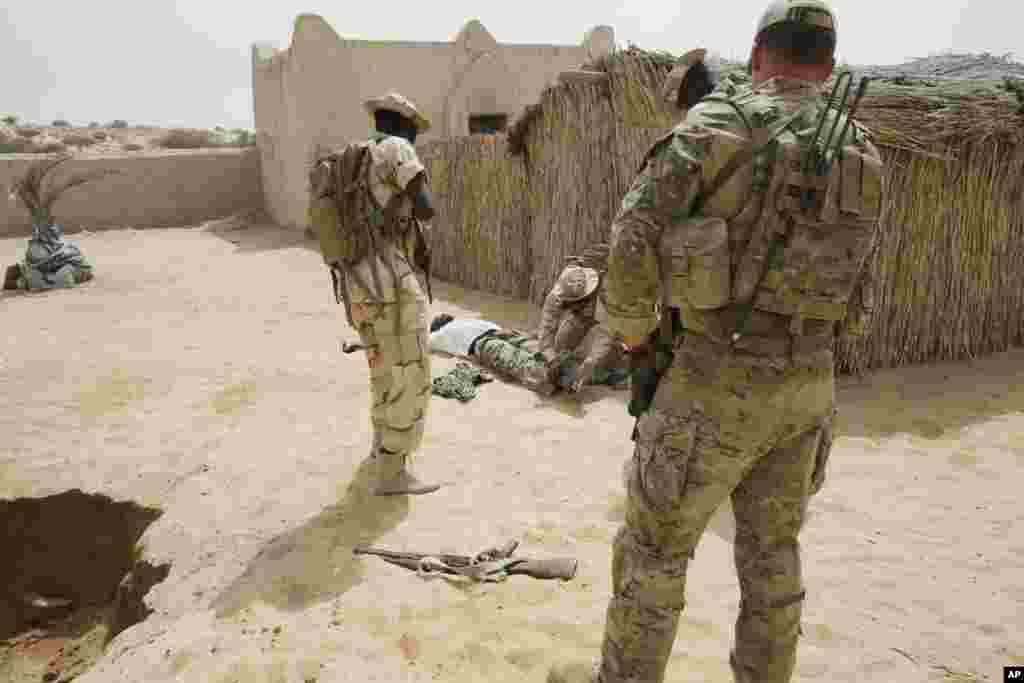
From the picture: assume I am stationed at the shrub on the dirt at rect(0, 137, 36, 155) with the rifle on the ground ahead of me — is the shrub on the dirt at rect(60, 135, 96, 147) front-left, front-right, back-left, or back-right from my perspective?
back-left

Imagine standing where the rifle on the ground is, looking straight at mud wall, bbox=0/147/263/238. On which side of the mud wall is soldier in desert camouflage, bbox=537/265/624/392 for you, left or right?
right

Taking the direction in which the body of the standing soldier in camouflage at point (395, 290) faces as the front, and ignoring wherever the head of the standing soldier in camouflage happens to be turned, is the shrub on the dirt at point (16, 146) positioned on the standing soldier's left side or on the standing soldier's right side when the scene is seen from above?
on the standing soldier's left side
